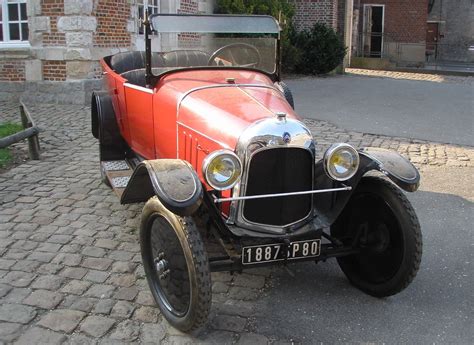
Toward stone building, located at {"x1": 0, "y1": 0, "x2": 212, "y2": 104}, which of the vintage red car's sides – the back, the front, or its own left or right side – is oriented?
back

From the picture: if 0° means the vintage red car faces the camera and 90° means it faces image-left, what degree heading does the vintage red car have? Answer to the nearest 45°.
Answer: approximately 315°

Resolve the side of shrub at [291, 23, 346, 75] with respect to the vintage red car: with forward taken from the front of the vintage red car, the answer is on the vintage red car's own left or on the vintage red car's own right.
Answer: on the vintage red car's own left

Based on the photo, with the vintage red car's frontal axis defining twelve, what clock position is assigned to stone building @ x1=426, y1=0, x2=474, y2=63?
The stone building is roughly at 8 o'clock from the vintage red car.
